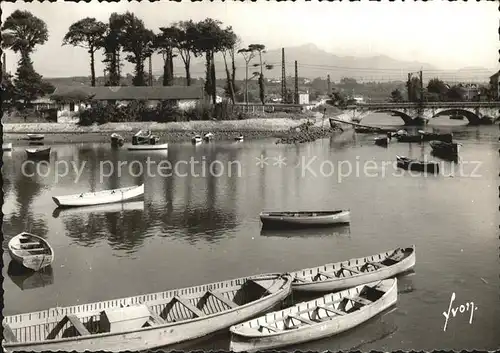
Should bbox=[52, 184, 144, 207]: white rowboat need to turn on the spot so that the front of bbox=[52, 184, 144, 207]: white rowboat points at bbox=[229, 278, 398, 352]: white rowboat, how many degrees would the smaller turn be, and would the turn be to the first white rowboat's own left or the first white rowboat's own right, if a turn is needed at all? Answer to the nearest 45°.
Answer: approximately 90° to the first white rowboat's own right

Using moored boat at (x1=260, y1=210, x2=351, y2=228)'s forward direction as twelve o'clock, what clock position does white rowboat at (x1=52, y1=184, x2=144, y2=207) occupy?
The white rowboat is roughly at 7 o'clock from the moored boat.

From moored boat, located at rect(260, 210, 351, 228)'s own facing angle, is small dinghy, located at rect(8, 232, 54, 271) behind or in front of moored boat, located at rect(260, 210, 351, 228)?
behind

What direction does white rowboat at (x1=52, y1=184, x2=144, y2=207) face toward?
to the viewer's right

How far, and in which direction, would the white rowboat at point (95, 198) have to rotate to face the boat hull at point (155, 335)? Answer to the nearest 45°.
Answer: approximately 90° to its right

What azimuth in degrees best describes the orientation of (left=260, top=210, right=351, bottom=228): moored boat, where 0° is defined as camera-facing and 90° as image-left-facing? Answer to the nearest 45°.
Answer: approximately 270°

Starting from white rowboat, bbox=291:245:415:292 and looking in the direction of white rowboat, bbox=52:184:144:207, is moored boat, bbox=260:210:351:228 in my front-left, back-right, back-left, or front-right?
front-right

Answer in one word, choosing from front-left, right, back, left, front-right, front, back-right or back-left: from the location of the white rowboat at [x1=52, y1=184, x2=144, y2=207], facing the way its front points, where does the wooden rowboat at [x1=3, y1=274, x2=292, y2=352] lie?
right
